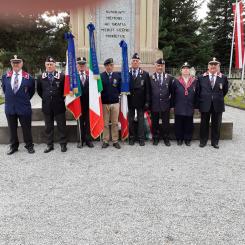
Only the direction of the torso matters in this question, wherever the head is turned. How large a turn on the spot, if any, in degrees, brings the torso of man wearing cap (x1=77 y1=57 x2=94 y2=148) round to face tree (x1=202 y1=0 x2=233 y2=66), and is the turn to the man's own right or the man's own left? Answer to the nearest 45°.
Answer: approximately 135° to the man's own left

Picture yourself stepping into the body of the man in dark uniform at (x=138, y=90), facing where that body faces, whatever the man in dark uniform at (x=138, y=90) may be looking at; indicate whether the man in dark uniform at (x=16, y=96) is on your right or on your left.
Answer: on your right

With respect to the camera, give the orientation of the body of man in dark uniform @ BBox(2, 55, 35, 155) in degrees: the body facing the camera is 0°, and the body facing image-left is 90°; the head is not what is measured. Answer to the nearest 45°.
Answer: approximately 0°

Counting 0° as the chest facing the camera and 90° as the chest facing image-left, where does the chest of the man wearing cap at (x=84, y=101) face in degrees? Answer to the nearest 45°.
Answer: approximately 0°

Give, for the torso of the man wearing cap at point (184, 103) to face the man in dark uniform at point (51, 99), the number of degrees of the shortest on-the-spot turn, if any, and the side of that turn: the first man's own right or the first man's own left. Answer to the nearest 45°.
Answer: approximately 90° to the first man's own right

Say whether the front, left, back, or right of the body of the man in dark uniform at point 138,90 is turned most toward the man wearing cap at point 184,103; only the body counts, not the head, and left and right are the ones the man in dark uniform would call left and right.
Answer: left

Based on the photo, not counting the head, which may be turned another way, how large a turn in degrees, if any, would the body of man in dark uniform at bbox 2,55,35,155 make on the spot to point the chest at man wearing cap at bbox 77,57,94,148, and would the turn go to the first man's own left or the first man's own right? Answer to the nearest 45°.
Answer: approximately 90° to the first man's own left

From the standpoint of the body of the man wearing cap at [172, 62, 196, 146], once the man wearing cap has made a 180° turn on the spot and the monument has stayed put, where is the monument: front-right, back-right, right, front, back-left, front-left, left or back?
front-left
